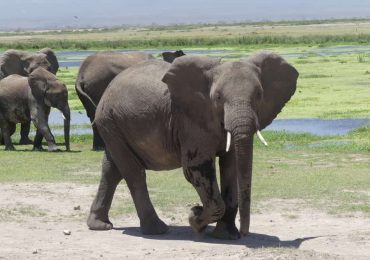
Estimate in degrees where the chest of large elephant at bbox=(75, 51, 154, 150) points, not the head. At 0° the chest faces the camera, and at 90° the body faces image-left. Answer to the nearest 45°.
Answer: approximately 270°

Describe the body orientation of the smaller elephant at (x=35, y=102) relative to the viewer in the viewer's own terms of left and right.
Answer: facing to the right of the viewer

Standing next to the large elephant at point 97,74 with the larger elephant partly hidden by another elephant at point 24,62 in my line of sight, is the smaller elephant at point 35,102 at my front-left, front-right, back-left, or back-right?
front-left

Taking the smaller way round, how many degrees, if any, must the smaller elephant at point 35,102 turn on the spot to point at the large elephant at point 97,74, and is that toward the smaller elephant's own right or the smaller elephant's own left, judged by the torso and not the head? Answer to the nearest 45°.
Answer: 0° — it already faces it

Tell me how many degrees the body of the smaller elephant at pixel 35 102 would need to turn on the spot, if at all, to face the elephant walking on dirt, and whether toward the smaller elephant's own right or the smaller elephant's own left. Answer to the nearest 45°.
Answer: approximately 90° to the smaller elephant's own right
